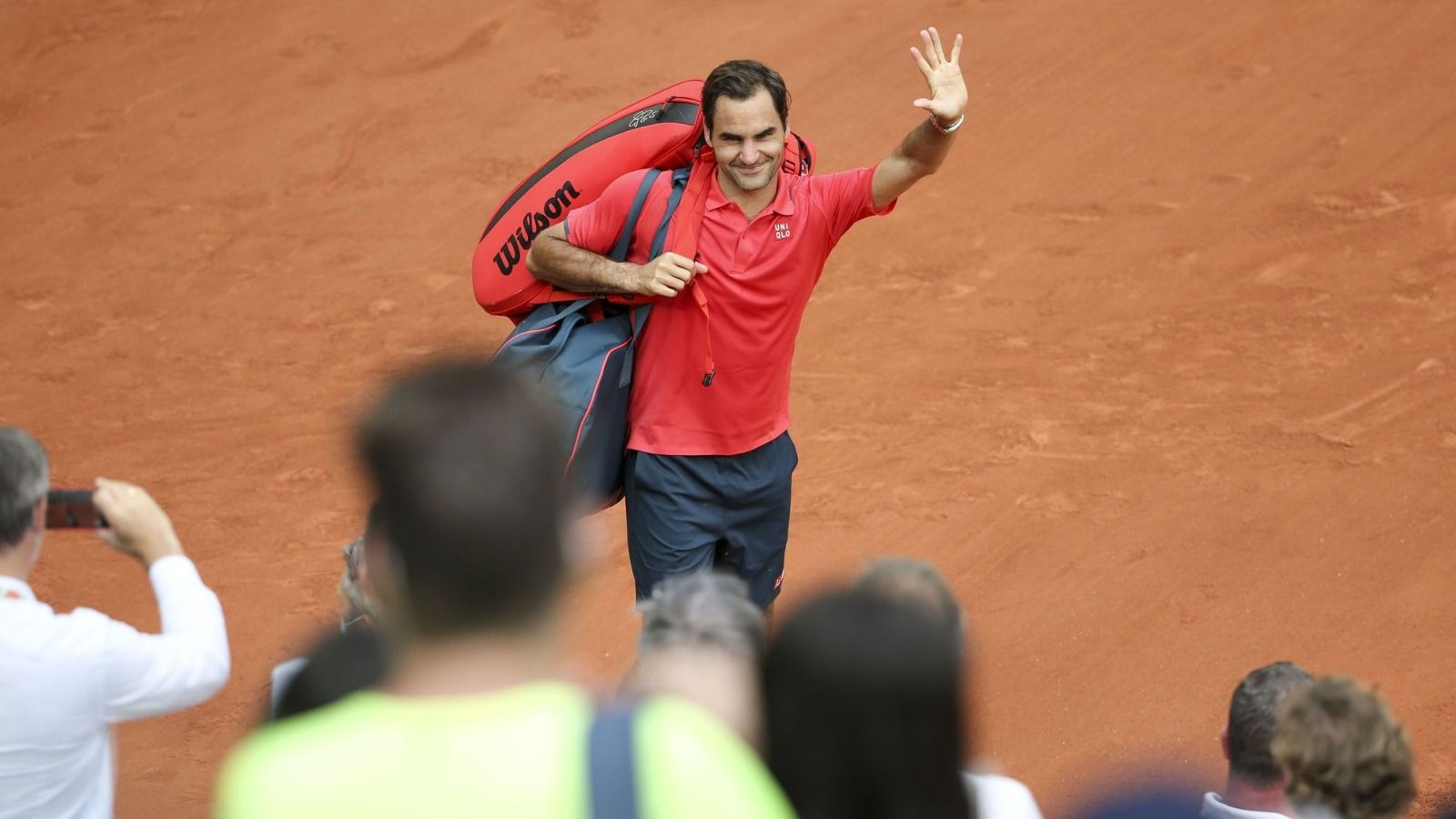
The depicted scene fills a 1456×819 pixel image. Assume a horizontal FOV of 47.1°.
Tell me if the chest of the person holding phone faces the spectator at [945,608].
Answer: no

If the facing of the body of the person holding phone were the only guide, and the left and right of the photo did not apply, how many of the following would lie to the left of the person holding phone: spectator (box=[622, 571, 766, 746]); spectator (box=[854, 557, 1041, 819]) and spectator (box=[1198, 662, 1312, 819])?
0

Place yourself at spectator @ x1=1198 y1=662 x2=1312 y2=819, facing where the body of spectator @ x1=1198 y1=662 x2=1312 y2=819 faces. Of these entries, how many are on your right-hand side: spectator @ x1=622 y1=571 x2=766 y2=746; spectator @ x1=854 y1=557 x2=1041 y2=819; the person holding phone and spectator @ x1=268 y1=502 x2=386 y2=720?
0

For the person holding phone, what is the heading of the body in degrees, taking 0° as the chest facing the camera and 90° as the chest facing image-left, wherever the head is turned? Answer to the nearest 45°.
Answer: approximately 180°

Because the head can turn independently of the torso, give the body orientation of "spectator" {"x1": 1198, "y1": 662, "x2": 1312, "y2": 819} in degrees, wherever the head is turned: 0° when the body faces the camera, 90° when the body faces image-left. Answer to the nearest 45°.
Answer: approximately 180°

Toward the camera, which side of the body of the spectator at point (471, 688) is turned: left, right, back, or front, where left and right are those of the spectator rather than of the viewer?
back

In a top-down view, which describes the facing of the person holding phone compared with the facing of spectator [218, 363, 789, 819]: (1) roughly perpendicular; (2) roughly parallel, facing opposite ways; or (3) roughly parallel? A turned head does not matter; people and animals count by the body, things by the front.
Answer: roughly parallel

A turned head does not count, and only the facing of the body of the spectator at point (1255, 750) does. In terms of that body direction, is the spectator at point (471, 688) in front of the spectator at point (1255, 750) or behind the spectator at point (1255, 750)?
behind

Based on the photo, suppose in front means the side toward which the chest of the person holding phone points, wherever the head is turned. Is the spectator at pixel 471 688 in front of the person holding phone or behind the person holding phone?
behind

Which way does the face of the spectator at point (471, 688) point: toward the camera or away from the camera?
away from the camera

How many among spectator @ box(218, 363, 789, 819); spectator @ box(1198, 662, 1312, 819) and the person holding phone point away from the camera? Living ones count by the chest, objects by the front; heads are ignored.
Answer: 3

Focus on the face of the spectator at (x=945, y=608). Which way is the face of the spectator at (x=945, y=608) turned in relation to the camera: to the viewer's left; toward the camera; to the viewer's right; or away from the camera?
away from the camera

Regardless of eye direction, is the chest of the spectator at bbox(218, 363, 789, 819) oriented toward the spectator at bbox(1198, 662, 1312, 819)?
no

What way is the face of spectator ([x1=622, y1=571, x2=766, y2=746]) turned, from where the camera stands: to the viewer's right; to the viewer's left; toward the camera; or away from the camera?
away from the camera

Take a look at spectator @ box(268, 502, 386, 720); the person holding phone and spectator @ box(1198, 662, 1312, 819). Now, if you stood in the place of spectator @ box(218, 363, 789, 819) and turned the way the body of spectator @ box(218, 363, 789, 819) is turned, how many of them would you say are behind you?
0

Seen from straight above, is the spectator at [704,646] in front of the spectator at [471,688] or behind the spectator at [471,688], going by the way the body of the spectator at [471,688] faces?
in front

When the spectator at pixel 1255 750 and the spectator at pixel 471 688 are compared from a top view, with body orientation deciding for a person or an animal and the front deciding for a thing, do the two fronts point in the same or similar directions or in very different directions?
same or similar directions
